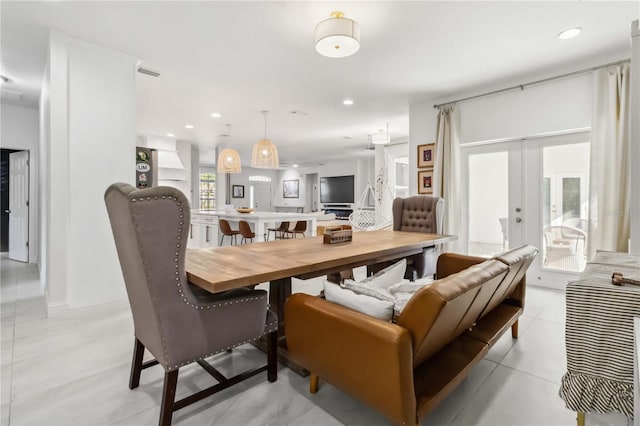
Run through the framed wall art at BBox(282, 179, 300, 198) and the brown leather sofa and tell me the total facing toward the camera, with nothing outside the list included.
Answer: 1

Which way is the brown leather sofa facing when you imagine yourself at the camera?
facing away from the viewer and to the left of the viewer

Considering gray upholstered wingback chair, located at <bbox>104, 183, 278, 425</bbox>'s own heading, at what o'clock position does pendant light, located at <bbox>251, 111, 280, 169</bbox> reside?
The pendant light is roughly at 11 o'clock from the gray upholstered wingback chair.

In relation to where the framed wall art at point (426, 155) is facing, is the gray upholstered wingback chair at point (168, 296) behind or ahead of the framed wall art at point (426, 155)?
ahead

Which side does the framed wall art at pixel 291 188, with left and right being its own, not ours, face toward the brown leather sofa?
front

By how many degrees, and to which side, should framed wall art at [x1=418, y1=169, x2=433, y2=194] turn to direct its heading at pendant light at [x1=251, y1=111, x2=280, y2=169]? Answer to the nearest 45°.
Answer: approximately 45° to its right

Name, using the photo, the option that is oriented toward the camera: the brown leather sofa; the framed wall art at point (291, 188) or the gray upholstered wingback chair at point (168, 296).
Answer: the framed wall art

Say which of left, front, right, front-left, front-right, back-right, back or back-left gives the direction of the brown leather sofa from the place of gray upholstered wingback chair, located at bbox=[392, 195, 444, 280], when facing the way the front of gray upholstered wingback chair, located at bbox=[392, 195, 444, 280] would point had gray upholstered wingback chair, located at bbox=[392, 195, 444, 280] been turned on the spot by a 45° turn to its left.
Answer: front

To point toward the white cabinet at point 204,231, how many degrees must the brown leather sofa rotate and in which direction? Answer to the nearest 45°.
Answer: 0° — it already faces it

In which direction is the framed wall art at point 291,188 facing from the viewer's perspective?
toward the camera

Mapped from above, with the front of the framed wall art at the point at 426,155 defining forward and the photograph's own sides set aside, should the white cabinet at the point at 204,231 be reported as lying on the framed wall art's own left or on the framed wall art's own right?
on the framed wall art's own right

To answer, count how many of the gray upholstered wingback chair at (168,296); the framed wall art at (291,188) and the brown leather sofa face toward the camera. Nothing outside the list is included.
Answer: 1

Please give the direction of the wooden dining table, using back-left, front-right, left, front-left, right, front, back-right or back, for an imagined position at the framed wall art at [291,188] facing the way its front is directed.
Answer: front

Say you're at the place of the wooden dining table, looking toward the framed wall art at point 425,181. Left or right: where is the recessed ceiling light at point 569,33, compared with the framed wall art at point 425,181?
right

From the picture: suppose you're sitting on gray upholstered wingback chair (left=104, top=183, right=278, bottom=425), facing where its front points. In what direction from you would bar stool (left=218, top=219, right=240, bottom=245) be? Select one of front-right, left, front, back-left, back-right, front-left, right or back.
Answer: front-left
